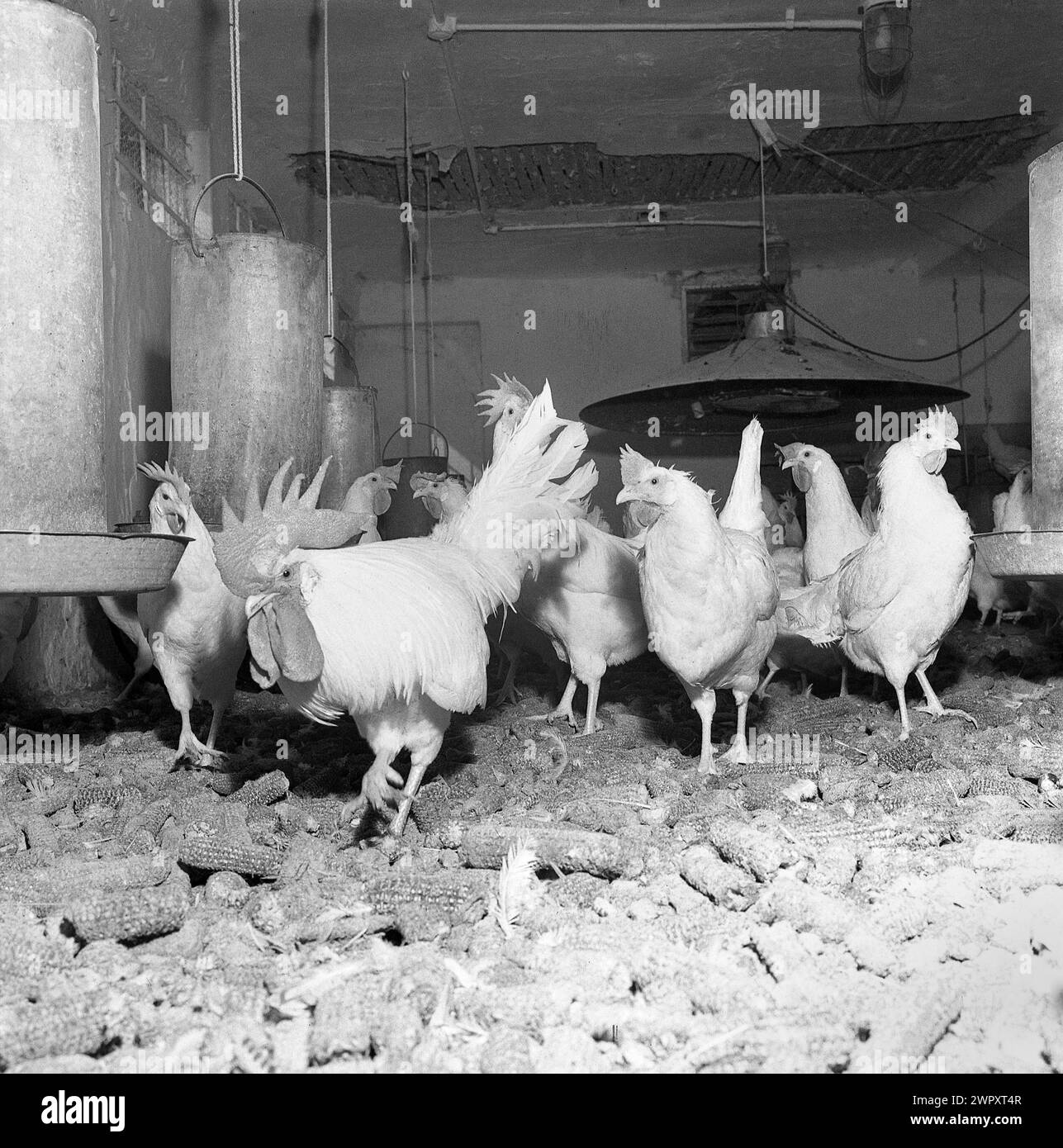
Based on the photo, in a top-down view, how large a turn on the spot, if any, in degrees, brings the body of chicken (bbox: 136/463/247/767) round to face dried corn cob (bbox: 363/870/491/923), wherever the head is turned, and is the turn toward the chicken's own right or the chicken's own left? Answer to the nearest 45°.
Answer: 0° — it already faces it

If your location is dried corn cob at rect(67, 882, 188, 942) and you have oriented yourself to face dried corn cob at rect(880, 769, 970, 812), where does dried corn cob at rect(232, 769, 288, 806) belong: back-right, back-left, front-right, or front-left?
front-left

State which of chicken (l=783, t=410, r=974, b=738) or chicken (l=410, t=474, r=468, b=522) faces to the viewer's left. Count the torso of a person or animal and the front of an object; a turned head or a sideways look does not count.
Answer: chicken (l=410, t=474, r=468, b=522)

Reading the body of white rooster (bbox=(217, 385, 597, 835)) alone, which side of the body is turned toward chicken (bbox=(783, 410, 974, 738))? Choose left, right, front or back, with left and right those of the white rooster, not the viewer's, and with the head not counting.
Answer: back

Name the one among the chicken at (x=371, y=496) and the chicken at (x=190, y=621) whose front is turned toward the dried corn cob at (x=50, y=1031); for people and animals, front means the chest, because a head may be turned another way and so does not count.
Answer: the chicken at (x=190, y=621)

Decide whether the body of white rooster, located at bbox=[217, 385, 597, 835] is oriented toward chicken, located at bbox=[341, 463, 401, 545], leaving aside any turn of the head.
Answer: no

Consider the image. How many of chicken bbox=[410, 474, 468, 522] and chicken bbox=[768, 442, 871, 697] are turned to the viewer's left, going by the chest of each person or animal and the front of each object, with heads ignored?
2

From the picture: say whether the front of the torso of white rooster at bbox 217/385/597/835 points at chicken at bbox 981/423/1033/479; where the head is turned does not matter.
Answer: no

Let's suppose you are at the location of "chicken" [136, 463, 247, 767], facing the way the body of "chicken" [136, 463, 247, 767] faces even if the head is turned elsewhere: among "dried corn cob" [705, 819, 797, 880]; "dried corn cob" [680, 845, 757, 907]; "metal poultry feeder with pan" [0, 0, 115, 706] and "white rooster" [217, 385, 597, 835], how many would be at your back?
0

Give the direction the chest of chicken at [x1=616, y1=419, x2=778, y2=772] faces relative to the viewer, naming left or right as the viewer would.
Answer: facing the viewer and to the left of the viewer

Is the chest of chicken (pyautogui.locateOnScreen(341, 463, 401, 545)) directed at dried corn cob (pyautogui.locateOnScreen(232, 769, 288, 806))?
no

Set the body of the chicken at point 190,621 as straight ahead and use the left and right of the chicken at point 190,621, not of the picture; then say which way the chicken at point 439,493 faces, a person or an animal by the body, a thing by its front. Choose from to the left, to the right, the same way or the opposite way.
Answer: to the right

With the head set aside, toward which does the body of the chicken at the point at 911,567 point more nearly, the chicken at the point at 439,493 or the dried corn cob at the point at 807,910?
the dried corn cob

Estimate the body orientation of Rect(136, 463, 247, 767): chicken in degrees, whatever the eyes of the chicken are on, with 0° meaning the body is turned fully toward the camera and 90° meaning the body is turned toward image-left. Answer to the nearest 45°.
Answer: approximately 0°

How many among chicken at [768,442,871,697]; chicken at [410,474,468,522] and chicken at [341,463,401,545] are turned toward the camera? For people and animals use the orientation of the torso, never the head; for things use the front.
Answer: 0

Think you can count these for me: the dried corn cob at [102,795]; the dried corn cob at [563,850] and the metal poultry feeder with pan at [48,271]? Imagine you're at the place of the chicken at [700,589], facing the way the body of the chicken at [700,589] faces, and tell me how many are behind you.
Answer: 0

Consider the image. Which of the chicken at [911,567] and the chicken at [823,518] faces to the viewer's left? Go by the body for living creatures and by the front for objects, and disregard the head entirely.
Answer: the chicken at [823,518]
